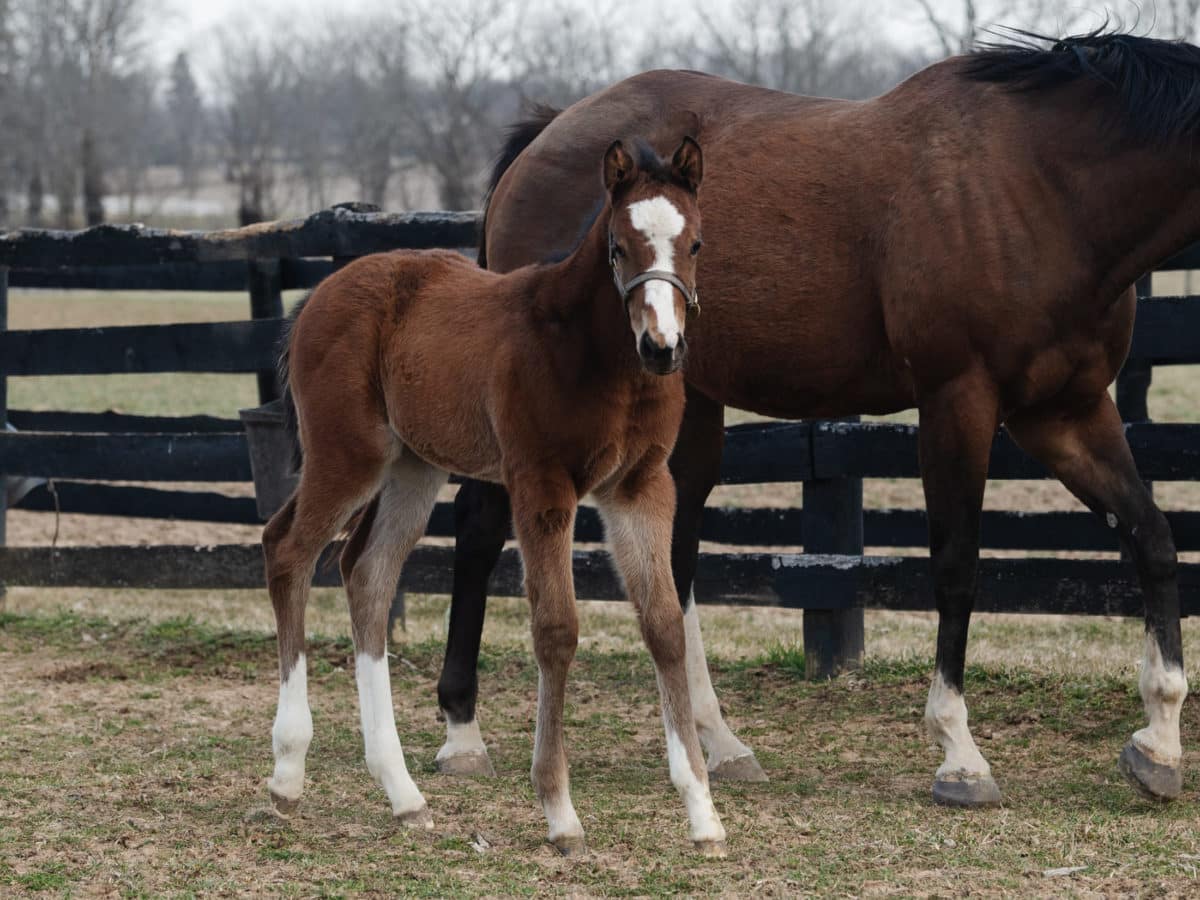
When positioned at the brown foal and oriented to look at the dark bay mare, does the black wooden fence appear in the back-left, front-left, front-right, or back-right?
front-left

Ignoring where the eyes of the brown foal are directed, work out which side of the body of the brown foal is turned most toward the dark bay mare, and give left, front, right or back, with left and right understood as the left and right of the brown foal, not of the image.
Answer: left

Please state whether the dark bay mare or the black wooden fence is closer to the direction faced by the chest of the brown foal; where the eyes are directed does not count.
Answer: the dark bay mare

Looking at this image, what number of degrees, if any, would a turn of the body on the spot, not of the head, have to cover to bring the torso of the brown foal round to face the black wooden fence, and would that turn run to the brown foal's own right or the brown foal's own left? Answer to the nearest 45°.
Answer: approximately 135° to the brown foal's own left

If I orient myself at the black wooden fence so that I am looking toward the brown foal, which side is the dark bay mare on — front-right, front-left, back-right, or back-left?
front-left

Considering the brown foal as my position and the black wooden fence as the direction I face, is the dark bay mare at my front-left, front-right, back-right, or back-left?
front-right

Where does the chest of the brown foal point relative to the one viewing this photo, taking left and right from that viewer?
facing the viewer and to the right of the viewer
